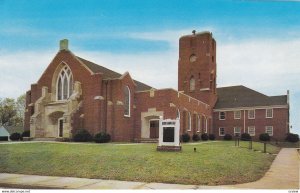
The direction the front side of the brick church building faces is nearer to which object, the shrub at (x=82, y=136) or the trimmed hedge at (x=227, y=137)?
the shrub

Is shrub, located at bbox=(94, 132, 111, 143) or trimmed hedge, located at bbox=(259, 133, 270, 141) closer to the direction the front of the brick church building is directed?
the shrub

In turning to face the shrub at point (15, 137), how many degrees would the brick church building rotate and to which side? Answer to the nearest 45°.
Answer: approximately 45° to its right

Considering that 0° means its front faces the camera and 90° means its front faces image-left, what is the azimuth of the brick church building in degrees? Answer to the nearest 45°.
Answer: approximately 45°
